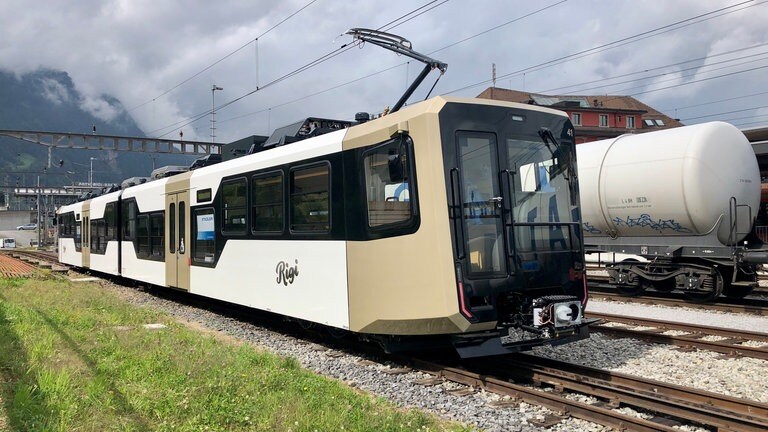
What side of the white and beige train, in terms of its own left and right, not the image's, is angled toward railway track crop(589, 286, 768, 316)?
left

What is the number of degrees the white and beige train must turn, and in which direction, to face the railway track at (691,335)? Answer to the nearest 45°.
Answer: approximately 45° to its left

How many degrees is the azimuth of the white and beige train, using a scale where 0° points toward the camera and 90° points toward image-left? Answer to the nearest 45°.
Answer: approximately 315°
